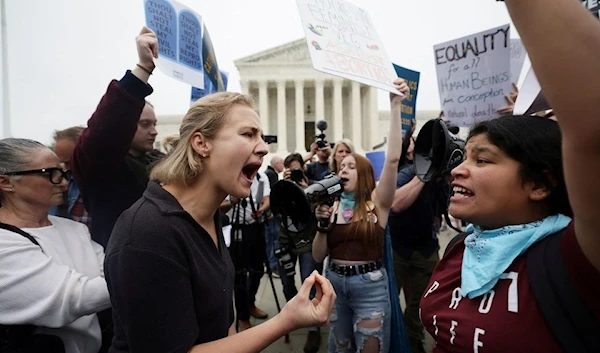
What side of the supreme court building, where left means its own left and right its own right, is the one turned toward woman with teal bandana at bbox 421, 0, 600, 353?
front

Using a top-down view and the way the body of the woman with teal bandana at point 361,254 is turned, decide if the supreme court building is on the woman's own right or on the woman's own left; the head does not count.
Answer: on the woman's own right

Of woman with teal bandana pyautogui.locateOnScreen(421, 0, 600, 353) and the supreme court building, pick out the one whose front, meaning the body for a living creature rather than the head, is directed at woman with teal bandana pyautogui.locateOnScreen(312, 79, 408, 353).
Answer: the supreme court building

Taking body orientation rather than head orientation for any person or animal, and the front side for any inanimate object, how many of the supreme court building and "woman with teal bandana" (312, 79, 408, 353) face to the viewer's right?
0

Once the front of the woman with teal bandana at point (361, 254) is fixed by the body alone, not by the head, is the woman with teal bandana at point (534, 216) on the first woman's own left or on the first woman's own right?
on the first woman's own left

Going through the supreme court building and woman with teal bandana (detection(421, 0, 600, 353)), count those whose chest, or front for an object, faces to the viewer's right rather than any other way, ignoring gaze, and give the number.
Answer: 0

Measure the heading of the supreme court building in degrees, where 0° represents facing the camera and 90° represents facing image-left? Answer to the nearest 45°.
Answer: approximately 0°

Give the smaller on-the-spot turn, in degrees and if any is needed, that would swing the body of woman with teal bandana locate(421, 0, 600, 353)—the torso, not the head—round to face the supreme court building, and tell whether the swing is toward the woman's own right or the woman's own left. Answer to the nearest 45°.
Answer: approximately 90° to the woman's own right

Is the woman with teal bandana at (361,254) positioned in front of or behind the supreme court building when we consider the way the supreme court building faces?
in front

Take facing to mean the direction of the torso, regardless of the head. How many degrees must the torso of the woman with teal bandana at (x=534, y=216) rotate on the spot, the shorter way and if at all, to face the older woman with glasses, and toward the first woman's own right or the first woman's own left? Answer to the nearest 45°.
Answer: approximately 45° to the first woman's own right

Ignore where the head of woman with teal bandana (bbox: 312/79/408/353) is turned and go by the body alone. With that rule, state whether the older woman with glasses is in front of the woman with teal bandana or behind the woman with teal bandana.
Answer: in front

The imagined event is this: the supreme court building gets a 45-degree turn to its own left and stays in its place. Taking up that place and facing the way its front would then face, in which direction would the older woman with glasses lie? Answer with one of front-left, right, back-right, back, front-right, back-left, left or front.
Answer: front-right

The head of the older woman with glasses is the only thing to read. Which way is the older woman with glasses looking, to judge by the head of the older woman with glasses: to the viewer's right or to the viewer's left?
to the viewer's right
